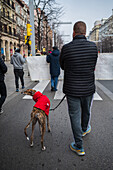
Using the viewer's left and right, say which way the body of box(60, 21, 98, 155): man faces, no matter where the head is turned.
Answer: facing away from the viewer
